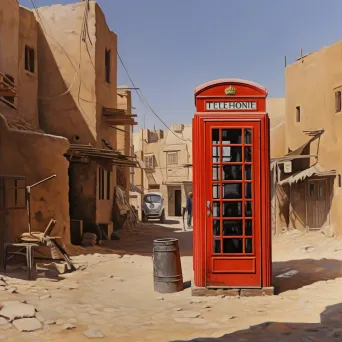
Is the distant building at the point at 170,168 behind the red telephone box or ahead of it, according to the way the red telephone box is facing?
behind

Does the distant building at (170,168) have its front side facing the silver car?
yes

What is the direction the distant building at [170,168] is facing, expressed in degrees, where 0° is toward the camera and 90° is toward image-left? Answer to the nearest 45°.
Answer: approximately 0°

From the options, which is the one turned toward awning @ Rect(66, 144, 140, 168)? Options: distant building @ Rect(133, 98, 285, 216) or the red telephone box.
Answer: the distant building

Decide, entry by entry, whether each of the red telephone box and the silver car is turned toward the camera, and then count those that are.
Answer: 2

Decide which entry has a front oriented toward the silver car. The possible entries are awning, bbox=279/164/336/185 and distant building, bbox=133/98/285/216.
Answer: the distant building

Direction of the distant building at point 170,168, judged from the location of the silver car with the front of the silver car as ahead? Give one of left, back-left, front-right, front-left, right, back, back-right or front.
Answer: back

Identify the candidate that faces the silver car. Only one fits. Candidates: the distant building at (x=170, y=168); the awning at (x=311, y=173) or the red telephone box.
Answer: the distant building
